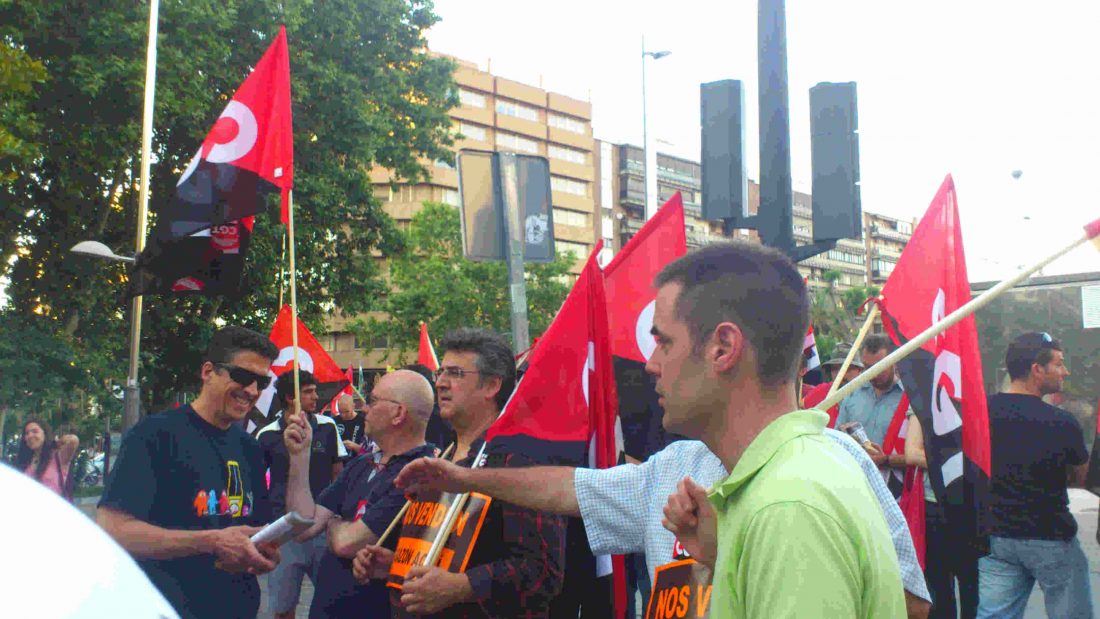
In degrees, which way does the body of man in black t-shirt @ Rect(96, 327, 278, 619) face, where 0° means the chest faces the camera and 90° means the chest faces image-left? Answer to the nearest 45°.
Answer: approximately 315°

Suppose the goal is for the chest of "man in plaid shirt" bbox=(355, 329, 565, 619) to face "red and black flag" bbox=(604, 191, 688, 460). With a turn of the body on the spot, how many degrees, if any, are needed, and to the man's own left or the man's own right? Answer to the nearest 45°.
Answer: approximately 180°

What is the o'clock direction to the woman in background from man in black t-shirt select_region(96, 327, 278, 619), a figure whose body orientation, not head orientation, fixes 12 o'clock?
The woman in background is roughly at 7 o'clock from the man in black t-shirt.

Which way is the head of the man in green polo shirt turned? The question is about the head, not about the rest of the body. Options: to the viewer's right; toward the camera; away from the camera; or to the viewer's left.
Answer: to the viewer's left

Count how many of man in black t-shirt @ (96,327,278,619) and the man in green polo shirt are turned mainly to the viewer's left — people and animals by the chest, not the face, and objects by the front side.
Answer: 1

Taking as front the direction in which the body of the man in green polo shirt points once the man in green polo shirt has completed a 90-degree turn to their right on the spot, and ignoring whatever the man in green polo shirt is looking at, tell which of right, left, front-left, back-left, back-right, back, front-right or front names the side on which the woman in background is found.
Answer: front-left

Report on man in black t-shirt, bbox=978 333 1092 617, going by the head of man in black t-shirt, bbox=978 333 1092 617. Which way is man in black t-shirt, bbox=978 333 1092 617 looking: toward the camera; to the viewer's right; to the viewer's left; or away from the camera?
to the viewer's right

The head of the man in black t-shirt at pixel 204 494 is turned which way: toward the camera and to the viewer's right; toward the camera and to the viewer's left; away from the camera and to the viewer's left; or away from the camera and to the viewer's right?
toward the camera and to the viewer's right

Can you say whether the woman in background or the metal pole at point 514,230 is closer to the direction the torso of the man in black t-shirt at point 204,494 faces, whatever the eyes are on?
the metal pole

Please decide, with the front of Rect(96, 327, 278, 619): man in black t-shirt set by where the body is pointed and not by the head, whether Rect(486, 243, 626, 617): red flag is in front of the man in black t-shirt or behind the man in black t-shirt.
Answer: in front

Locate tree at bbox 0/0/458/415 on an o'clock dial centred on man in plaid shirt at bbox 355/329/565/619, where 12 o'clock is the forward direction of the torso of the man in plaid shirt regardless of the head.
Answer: The tree is roughly at 4 o'clock from the man in plaid shirt.

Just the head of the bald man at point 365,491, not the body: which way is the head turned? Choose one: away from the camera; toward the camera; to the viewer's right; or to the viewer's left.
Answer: to the viewer's left

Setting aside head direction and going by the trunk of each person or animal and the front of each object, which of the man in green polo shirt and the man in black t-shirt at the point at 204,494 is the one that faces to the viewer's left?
the man in green polo shirt

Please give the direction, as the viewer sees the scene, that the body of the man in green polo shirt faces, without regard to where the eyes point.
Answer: to the viewer's left

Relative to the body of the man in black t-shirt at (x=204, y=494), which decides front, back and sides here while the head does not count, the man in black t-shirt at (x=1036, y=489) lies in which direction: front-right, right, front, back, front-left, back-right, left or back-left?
front-left
